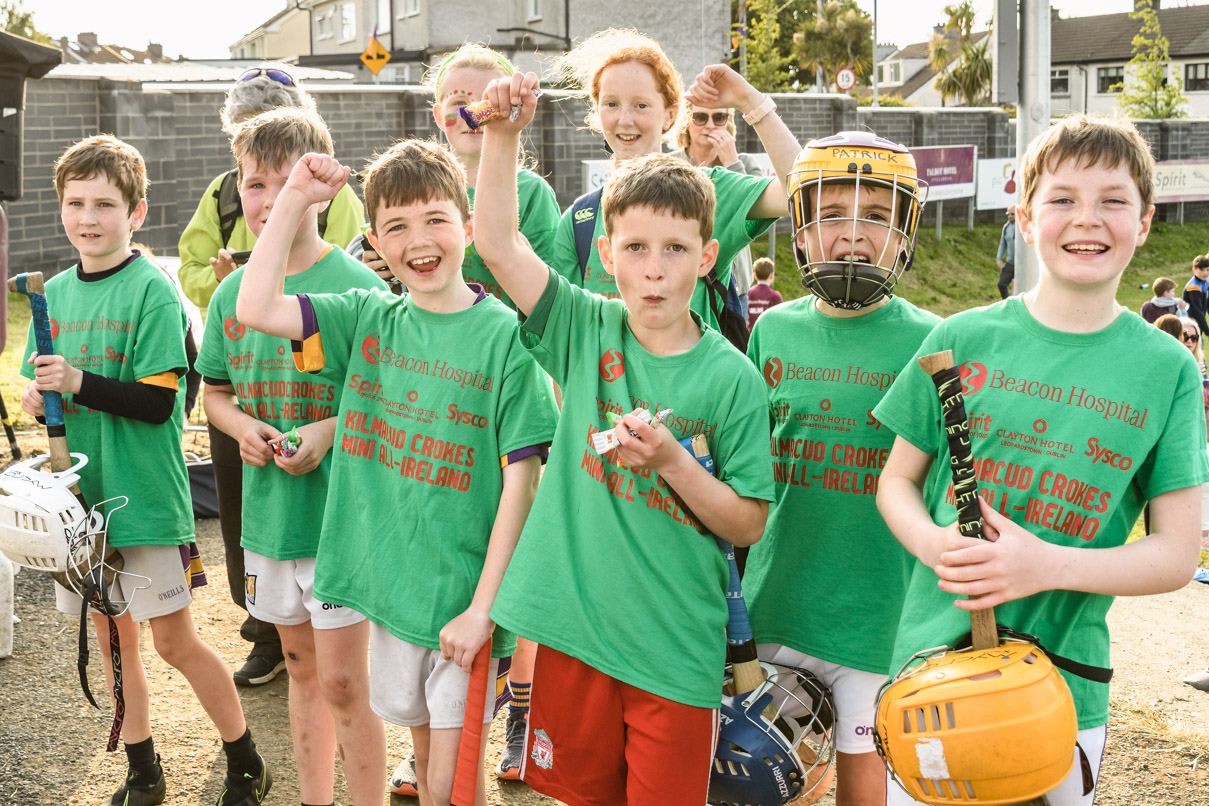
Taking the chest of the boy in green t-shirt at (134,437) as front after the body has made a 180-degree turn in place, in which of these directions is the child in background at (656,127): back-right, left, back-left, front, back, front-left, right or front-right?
front-right

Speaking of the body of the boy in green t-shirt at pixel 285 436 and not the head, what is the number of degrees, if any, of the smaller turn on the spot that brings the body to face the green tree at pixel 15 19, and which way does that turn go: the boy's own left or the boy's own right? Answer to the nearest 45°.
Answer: approximately 180°

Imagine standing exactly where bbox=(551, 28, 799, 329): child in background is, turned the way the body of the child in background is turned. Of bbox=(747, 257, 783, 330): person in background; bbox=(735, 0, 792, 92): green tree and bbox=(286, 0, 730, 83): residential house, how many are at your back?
3

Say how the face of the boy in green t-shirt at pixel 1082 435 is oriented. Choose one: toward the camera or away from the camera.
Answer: toward the camera

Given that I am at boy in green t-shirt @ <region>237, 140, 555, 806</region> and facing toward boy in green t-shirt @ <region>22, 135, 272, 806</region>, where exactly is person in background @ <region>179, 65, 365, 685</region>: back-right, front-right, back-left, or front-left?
front-right

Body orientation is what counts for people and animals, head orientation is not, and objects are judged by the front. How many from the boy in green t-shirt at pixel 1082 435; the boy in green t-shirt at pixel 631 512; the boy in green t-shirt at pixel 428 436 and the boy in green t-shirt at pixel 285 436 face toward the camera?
4

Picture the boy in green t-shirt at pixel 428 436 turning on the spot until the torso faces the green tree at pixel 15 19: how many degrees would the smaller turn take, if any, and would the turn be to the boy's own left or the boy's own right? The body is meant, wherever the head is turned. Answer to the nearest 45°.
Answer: approximately 180°

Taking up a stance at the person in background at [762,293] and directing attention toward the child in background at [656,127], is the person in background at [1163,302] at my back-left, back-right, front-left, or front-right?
back-left

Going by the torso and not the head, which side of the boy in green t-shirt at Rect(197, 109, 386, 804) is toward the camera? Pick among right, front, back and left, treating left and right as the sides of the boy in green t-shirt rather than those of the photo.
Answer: front

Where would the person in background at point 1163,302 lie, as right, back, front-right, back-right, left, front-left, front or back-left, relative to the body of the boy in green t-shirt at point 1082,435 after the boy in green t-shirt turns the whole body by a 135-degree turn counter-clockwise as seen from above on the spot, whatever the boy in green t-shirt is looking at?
front-left

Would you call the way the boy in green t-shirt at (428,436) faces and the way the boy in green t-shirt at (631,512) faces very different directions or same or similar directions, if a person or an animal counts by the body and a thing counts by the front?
same or similar directions

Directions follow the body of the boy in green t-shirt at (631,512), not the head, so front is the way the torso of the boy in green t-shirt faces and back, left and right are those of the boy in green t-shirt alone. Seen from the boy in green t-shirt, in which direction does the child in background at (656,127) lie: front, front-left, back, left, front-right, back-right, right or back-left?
back

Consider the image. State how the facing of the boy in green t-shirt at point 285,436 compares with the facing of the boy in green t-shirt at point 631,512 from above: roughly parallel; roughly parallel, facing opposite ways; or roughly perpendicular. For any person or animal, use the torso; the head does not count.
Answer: roughly parallel

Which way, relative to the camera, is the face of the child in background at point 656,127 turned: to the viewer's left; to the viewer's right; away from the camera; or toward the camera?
toward the camera

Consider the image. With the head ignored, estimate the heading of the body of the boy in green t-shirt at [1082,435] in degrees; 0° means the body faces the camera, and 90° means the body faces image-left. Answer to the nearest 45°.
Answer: approximately 0°

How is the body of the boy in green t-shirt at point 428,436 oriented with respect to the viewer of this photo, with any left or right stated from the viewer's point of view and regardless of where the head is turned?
facing the viewer

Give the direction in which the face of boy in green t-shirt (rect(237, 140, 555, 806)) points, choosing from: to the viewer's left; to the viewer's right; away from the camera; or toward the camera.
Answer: toward the camera
